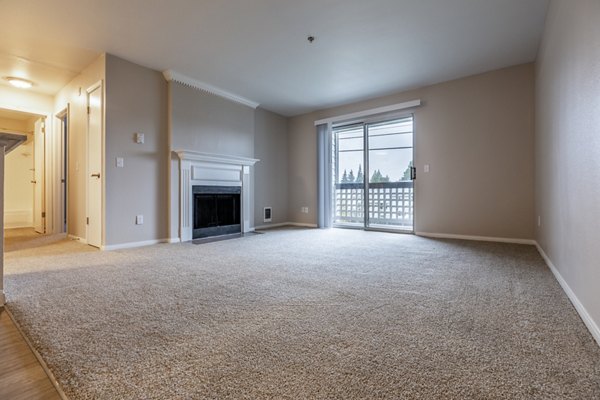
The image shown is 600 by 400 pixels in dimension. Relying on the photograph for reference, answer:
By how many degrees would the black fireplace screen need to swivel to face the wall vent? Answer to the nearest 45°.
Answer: approximately 90° to its left

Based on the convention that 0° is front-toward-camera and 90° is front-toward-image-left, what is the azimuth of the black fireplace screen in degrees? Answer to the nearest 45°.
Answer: approximately 315°

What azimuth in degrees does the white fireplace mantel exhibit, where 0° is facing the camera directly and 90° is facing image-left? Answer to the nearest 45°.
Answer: approximately 315°
